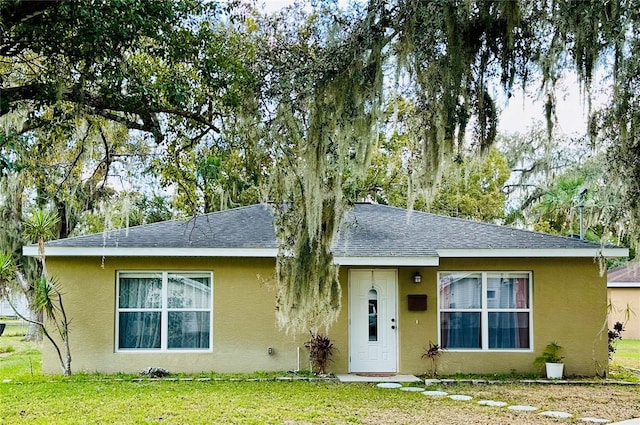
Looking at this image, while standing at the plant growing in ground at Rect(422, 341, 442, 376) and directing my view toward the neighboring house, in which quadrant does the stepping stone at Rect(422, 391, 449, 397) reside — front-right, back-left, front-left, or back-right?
back-right

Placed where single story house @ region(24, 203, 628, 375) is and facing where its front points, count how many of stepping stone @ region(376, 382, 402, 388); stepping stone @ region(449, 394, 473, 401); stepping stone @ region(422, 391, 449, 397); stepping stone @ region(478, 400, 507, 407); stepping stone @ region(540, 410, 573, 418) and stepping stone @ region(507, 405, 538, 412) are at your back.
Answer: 0

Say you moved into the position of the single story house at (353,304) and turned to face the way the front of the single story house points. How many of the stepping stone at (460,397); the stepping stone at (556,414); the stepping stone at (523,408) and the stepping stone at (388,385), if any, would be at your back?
0

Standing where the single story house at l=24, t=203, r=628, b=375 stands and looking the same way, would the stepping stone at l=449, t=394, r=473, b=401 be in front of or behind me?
in front

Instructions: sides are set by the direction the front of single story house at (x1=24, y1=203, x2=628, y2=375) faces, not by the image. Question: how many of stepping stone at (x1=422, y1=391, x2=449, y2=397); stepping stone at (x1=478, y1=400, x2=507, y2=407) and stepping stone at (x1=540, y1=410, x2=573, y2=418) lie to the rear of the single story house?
0

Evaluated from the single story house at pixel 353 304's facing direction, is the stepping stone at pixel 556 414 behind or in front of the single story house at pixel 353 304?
in front

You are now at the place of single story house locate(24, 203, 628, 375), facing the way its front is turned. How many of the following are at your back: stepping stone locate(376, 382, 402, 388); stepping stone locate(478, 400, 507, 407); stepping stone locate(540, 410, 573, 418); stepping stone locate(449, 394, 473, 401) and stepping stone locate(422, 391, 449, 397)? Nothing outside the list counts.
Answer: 0

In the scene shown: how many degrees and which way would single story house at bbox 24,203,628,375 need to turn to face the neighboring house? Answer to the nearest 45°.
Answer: approximately 135° to its left

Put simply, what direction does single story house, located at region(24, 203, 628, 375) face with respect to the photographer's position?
facing the viewer

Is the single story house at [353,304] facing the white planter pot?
no
